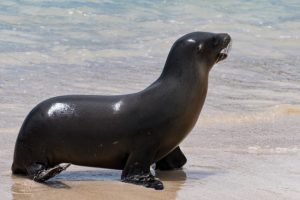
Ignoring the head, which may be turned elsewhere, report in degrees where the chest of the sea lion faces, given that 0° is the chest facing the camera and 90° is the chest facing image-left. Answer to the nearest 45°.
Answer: approximately 270°
